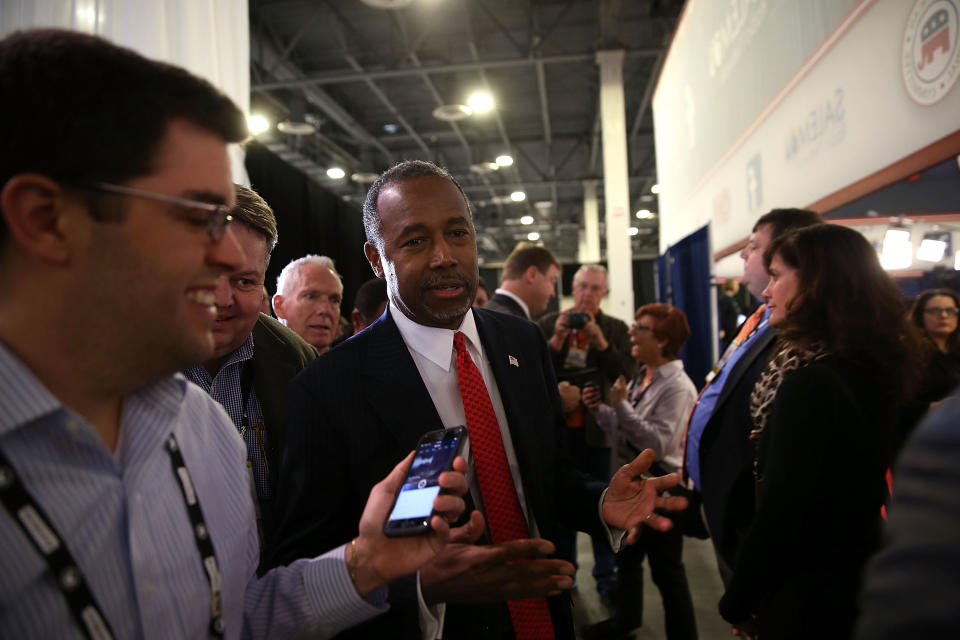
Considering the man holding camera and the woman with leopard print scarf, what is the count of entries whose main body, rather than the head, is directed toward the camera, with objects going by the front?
1

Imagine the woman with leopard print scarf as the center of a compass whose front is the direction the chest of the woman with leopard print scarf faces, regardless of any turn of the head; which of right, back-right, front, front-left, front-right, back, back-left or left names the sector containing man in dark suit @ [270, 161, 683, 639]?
front-left

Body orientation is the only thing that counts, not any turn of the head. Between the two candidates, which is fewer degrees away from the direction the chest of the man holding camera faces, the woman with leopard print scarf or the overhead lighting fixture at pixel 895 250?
the woman with leopard print scarf

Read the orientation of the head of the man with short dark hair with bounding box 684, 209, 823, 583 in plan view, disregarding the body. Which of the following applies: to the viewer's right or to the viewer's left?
to the viewer's left

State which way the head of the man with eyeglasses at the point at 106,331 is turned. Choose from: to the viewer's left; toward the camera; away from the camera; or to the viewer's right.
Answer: to the viewer's right

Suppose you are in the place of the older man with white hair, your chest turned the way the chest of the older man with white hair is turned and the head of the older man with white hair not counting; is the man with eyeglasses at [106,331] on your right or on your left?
on your right

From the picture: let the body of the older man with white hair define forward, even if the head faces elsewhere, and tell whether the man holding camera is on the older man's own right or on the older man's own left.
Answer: on the older man's own left

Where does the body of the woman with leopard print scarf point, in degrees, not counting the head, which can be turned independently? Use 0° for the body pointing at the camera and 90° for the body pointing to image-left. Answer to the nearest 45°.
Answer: approximately 90°

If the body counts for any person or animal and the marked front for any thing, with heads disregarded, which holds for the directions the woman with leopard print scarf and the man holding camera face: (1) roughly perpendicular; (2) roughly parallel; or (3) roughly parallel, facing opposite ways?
roughly perpendicular

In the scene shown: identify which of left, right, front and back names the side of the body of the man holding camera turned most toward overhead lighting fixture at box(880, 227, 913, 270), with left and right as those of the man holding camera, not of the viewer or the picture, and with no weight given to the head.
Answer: left

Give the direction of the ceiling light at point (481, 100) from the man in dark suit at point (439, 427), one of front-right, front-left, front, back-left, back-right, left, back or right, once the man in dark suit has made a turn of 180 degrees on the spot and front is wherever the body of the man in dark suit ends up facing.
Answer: front-right

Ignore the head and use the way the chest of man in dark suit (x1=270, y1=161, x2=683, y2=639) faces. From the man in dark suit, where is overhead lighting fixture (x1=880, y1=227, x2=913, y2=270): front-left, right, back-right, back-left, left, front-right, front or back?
left

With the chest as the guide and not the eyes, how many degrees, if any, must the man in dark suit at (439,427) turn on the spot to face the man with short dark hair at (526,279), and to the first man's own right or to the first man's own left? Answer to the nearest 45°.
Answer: approximately 135° to the first man's own left
